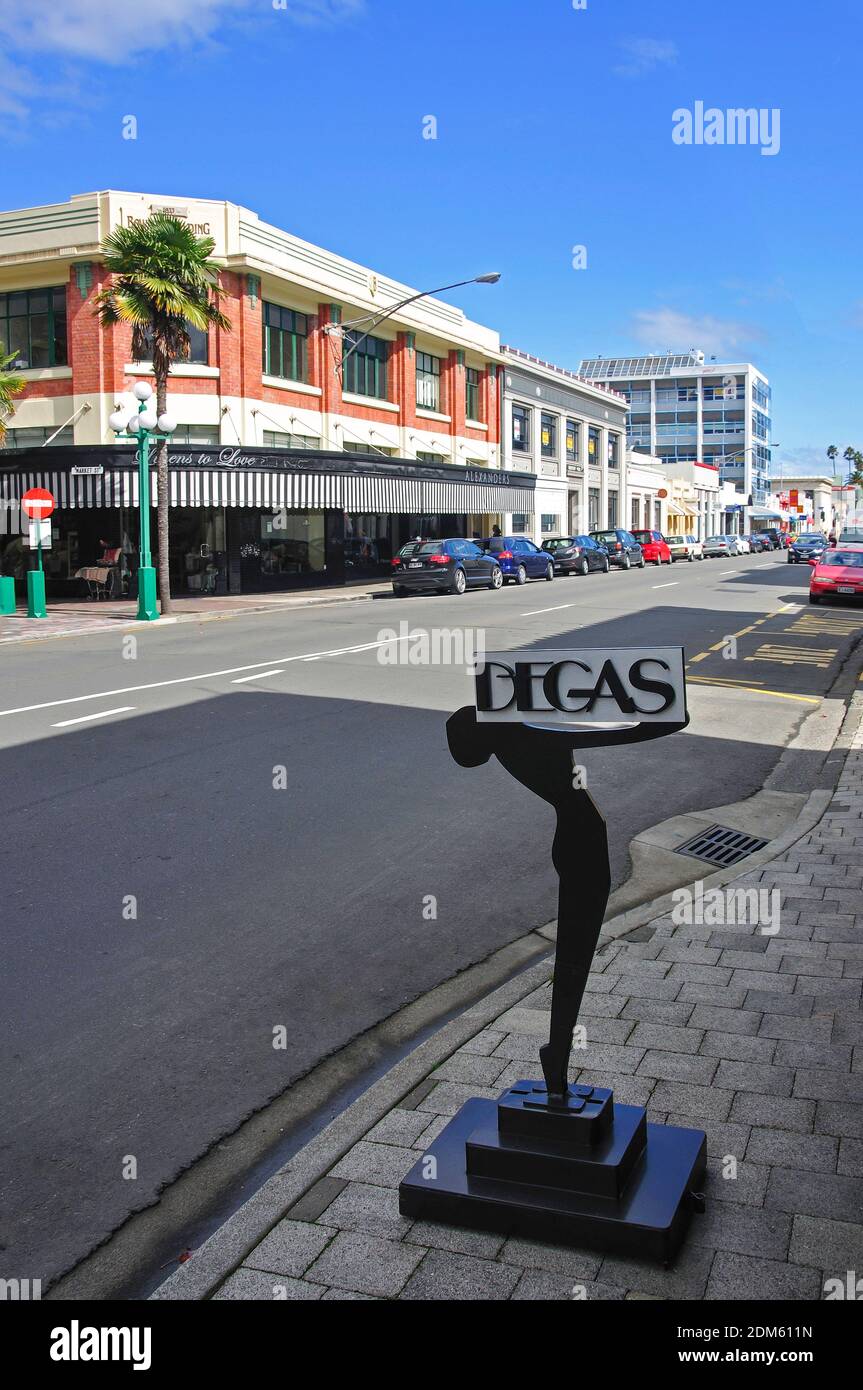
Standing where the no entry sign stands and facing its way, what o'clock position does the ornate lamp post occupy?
The ornate lamp post is roughly at 10 o'clock from the no entry sign.

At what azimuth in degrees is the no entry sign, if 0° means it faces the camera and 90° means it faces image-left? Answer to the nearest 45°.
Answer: approximately 0°

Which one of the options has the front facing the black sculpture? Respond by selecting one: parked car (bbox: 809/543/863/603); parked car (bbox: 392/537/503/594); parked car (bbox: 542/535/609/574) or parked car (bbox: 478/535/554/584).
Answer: parked car (bbox: 809/543/863/603)

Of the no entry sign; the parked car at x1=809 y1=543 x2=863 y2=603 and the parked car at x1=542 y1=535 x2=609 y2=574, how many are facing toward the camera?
2

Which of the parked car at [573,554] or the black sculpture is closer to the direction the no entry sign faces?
the black sculpture

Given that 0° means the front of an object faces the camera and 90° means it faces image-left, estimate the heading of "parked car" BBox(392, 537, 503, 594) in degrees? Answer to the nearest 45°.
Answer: approximately 225°

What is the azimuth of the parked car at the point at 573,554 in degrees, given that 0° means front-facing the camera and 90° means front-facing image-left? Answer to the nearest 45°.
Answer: approximately 225°
